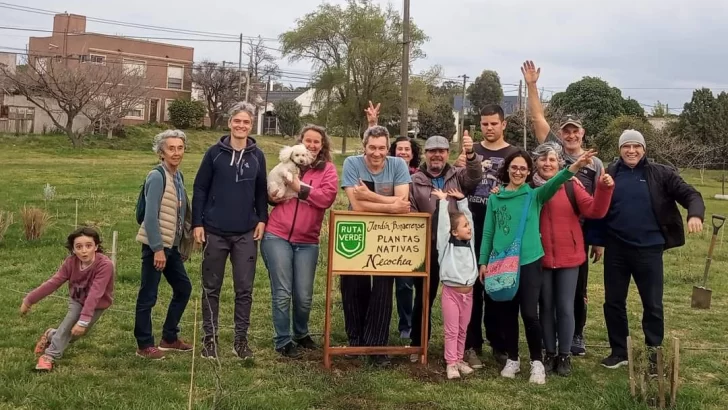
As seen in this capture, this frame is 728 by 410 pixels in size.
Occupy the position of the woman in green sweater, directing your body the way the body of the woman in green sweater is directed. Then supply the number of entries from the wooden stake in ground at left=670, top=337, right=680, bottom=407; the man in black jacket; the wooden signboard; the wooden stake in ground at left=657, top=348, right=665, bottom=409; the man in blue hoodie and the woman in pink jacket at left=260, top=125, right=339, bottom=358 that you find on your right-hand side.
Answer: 3

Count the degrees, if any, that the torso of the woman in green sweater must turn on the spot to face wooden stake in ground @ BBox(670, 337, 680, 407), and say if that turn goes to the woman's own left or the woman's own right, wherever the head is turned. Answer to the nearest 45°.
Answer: approximately 45° to the woman's own left

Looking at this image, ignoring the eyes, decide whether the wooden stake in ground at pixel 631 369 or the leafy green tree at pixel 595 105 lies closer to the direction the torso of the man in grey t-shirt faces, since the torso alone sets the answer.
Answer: the wooden stake in ground

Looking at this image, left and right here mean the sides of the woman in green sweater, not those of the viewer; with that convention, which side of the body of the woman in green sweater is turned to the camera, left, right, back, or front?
front

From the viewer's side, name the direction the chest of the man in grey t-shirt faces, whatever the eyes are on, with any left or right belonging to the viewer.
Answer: facing the viewer

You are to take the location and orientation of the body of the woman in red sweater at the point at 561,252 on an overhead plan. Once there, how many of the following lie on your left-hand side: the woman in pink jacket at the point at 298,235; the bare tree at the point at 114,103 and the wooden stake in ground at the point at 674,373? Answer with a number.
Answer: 1

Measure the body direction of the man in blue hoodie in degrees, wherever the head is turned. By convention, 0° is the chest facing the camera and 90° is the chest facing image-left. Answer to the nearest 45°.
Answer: approximately 0°

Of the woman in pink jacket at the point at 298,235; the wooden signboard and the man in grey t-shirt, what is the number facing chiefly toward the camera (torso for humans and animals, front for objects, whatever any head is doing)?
3

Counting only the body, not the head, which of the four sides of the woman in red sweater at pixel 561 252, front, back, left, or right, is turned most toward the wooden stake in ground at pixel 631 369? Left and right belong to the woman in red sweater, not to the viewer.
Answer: left

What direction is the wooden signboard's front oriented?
toward the camera

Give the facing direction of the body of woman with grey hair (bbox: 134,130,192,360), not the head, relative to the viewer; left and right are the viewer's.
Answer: facing the viewer and to the right of the viewer
